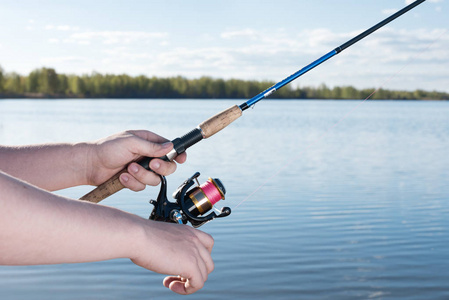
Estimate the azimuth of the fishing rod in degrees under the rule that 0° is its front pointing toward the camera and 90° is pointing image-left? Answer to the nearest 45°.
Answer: approximately 270°
